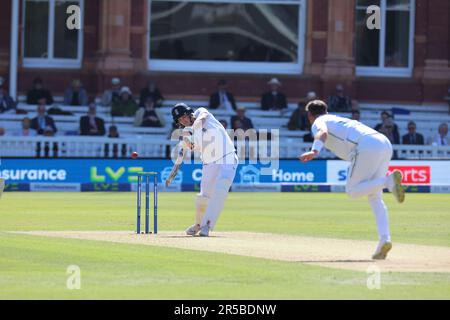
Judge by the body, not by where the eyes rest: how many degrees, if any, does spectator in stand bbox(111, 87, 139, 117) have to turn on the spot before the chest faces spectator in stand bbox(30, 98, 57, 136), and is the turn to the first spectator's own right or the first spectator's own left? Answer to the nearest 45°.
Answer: approximately 45° to the first spectator's own right

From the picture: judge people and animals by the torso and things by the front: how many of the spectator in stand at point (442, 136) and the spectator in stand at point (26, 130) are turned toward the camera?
2

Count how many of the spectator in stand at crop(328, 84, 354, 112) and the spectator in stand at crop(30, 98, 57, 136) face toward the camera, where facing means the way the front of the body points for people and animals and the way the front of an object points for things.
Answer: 2

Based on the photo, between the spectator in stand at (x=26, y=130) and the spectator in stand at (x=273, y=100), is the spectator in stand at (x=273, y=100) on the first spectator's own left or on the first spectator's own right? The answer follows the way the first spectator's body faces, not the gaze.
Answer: on the first spectator's own left

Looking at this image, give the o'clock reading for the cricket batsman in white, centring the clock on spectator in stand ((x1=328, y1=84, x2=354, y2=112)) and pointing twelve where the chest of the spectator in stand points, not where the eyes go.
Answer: The cricket batsman in white is roughly at 12 o'clock from the spectator in stand.

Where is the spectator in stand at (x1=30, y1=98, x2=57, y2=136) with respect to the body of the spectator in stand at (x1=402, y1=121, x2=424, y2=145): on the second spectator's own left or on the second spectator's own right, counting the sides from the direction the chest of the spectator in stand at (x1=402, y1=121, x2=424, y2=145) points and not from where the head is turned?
on the second spectator's own right

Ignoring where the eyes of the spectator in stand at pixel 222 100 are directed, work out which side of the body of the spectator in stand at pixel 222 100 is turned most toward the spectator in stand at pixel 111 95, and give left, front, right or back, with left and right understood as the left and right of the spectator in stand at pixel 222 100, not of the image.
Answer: right

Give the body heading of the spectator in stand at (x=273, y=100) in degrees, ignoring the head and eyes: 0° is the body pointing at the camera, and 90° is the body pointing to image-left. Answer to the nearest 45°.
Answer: approximately 0°
